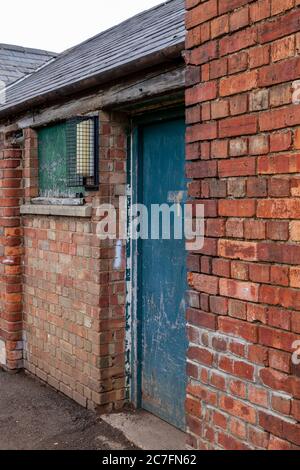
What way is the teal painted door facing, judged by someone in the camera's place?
facing the viewer and to the left of the viewer
